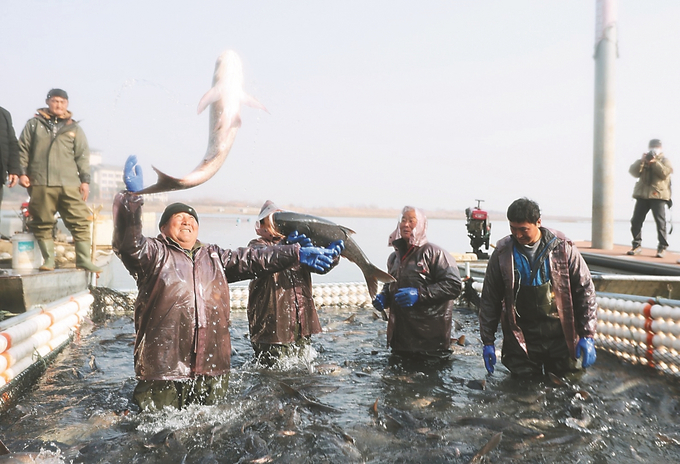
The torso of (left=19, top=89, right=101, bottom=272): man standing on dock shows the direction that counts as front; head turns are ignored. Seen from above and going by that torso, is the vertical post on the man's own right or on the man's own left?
on the man's own left

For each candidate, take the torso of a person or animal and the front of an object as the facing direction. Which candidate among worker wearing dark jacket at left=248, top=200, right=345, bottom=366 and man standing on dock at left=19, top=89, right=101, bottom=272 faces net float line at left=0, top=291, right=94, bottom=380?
the man standing on dock

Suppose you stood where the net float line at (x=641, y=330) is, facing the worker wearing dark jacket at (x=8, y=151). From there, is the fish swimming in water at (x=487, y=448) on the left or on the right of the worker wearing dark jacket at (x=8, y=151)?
left

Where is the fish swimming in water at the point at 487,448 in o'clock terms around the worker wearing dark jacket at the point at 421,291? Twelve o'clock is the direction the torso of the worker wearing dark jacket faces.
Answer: The fish swimming in water is roughly at 10 o'clock from the worker wearing dark jacket.

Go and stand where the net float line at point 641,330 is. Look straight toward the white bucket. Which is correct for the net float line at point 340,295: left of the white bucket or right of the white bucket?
right

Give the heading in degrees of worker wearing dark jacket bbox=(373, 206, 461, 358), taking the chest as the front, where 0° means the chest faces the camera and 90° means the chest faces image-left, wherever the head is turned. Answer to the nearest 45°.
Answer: approximately 45°
